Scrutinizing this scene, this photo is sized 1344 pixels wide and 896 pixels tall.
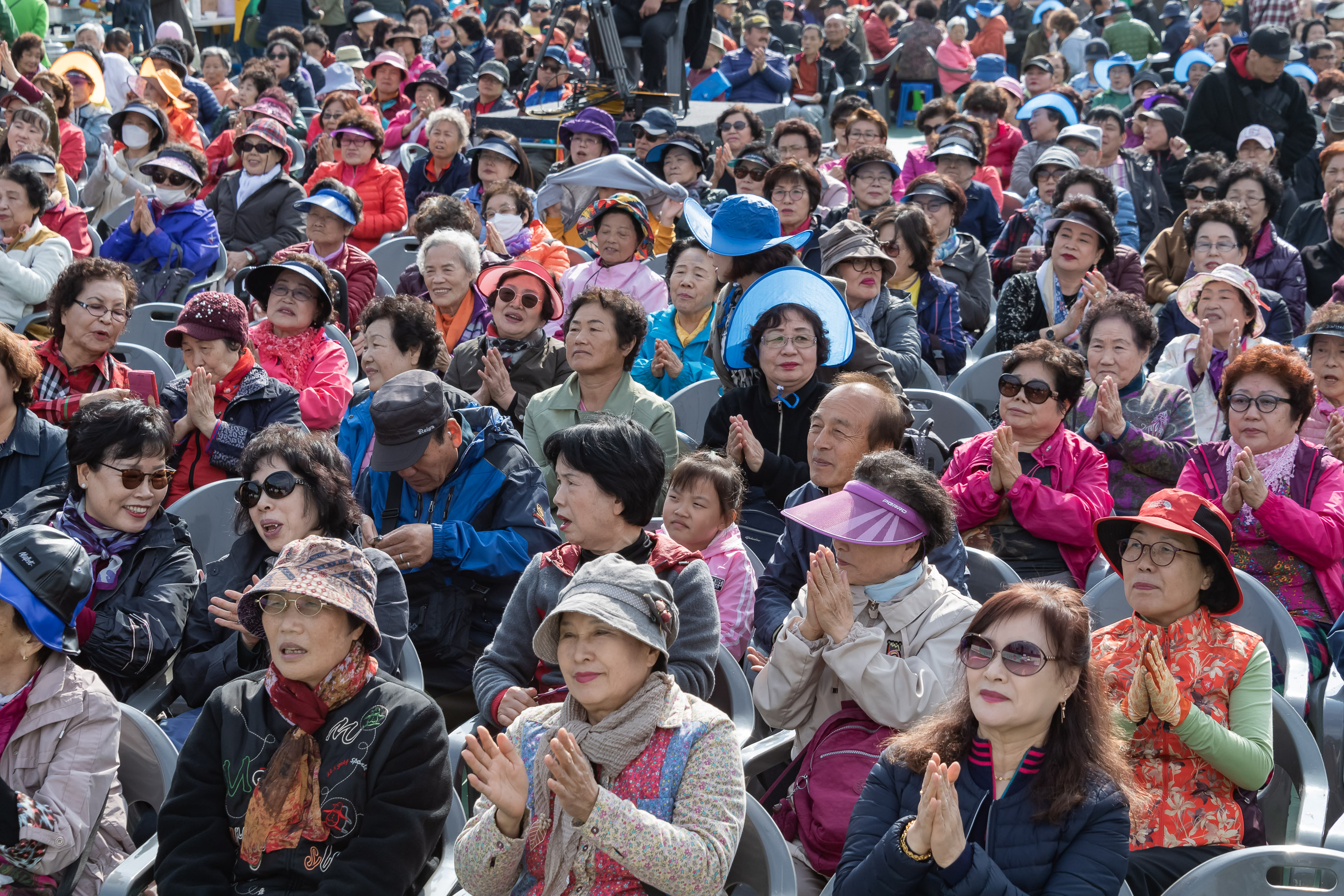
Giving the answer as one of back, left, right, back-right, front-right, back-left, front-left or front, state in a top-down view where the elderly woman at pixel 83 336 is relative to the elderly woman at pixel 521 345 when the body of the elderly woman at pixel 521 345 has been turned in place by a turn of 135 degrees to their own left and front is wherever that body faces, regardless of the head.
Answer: back-left

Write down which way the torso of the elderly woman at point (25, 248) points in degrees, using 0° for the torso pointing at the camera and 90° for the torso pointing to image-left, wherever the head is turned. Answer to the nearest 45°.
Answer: approximately 45°

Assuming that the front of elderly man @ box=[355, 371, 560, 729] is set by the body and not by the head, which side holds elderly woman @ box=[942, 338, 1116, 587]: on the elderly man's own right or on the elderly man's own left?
on the elderly man's own left

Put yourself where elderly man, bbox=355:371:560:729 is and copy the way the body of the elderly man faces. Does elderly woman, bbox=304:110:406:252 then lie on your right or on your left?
on your right

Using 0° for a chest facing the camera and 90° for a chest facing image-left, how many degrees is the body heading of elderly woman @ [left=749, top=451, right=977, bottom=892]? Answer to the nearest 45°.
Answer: approximately 45°

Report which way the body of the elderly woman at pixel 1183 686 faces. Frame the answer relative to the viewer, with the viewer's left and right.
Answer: facing the viewer and to the left of the viewer

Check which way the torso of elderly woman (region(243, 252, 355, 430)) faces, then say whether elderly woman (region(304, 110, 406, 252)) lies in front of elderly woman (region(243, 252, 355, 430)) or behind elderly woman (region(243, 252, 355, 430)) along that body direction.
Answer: behind

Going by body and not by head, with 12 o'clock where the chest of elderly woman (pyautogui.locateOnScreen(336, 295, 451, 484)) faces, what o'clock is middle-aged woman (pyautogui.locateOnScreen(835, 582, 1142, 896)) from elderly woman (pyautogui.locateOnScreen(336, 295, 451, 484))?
middle-aged woman (pyautogui.locateOnScreen(835, 582, 1142, 896)) is roughly at 10 o'clock from elderly woman (pyautogui.locateOnScreen(336, 295, 451, 484)).

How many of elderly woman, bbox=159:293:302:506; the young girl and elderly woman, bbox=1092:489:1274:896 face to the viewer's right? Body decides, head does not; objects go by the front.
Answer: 0

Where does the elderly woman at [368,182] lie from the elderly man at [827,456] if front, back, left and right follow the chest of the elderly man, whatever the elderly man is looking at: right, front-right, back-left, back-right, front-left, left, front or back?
right

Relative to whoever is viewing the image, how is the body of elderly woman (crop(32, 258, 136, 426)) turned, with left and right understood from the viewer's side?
facing the viewer and to the right of the viewer

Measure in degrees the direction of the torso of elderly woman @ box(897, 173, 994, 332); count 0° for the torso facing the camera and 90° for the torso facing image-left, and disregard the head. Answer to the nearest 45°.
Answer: approximately 45°

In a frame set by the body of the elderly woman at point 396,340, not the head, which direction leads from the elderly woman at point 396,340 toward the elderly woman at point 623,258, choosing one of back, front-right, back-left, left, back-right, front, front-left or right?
back

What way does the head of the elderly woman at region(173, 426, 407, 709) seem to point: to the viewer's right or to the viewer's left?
to the viewer's left
